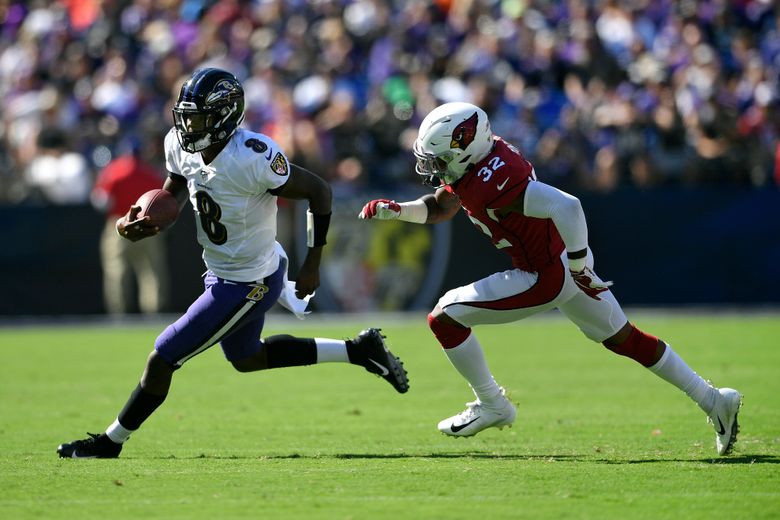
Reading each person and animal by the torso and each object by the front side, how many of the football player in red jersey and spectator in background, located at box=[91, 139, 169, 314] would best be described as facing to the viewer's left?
1

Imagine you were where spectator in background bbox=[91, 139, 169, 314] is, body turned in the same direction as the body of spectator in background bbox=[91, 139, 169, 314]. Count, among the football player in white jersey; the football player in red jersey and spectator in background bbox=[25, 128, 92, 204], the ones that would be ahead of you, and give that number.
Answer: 2

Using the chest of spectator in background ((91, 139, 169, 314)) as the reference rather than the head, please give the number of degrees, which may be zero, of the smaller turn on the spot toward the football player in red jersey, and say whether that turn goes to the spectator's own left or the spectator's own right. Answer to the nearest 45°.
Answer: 0° — they already face them

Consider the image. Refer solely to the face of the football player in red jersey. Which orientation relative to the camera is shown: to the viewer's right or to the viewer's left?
to the viewer's left

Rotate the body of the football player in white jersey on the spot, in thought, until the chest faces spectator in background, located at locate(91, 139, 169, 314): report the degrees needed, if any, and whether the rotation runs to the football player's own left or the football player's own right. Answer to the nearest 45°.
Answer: approximately 135° to the football player's own right

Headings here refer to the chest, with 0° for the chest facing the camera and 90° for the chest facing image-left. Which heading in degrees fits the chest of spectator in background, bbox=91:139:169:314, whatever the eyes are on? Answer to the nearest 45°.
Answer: approximately 0°

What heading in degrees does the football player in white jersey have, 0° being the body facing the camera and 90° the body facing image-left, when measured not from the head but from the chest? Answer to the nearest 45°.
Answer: approximately 45°

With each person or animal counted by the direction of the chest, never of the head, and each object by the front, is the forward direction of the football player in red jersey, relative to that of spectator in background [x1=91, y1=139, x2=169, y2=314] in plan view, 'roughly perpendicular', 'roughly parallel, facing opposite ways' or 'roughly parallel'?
roughly perpendicular

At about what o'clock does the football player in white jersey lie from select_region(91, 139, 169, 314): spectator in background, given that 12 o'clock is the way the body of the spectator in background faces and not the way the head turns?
The football player in white jersey is roughly at 12 o'clock from the spectator in background.
